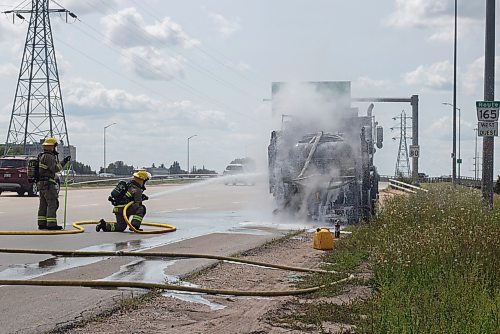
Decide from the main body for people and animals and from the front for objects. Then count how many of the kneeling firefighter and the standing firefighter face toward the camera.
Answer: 0

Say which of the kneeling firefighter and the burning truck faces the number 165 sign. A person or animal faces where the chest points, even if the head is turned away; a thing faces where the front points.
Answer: the kneeling firefighter

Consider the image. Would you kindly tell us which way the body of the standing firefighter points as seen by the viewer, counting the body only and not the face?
to the viewer's right

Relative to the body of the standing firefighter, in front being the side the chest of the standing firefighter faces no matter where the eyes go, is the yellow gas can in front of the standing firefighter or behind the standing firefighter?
in front

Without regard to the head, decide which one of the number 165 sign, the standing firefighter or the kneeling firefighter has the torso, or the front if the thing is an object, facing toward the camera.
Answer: the number 165 sign

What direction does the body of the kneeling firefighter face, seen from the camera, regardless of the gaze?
to the viewer's right

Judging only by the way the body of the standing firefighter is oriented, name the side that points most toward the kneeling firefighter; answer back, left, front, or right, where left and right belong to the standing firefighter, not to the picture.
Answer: front

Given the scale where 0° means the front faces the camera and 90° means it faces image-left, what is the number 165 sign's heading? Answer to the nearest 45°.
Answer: approximately 0°

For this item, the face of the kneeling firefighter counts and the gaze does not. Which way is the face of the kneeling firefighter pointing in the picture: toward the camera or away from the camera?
away from the camera
